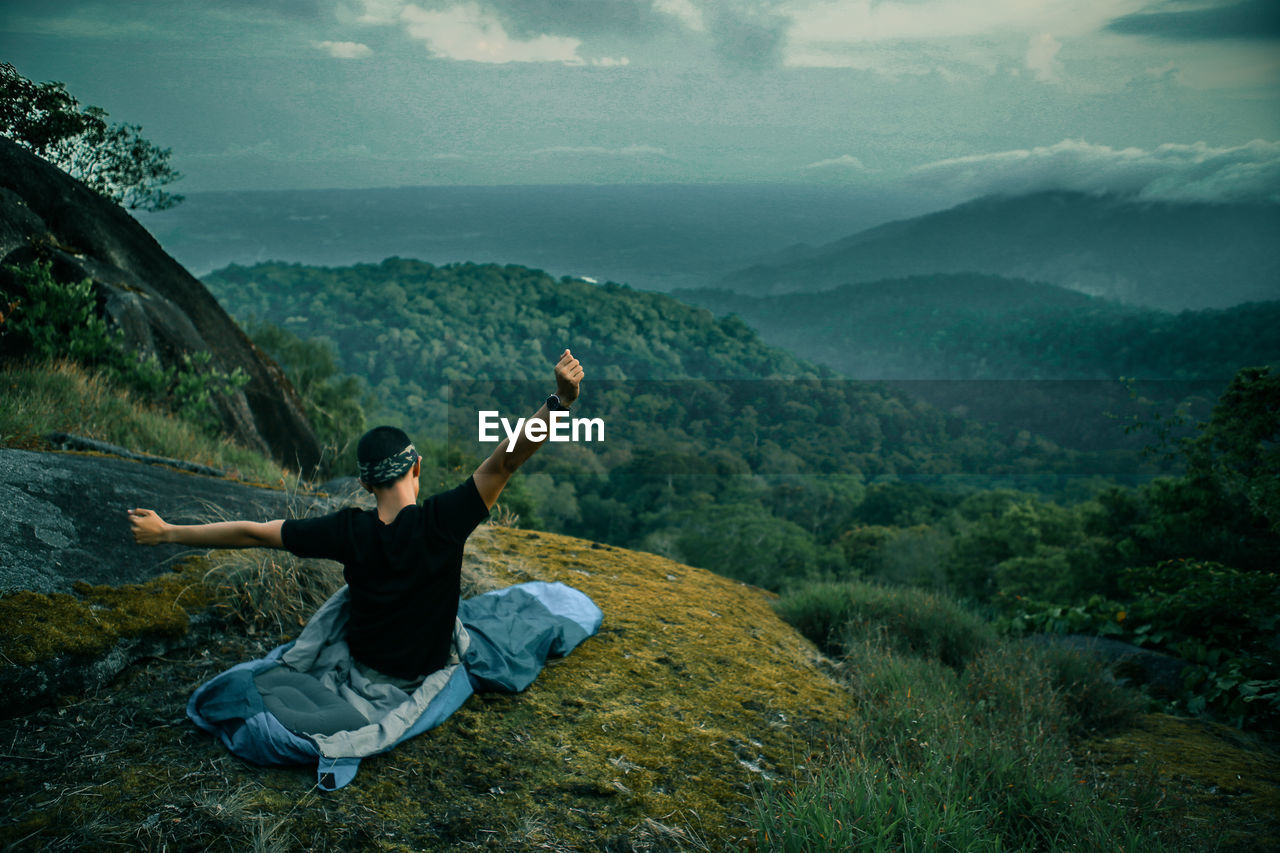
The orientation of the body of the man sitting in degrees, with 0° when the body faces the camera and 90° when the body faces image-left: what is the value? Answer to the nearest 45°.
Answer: approximately 180°

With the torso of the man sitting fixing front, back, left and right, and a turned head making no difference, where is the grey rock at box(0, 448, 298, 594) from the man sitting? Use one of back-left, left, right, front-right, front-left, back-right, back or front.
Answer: front-left
